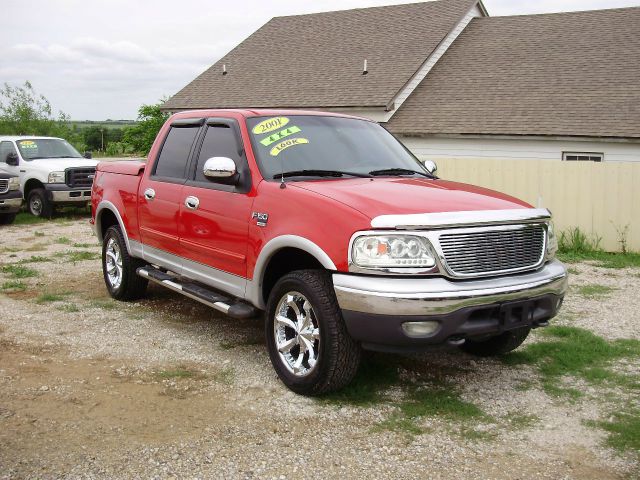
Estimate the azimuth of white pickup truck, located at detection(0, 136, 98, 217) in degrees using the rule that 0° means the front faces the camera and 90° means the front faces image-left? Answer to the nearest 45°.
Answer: approximately 315°

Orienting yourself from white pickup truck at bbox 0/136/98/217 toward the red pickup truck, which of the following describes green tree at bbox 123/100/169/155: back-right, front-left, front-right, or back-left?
back-left

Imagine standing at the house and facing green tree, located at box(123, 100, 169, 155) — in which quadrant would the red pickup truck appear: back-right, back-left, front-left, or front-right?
back-left

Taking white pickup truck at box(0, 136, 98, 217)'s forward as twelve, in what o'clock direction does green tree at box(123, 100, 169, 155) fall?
The green tree is roughly at 8 o'clock from the white pickup truck.

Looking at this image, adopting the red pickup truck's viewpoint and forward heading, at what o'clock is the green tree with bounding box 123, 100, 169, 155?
The green tree is roughly at 7 o'clock from the red pickup truck.

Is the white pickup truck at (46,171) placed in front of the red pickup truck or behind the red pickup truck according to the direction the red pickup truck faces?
behind

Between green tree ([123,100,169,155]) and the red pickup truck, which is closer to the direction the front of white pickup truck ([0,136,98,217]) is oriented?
the red pickup truck

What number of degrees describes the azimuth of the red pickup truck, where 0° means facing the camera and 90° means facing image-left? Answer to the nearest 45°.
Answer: approximately 315°
